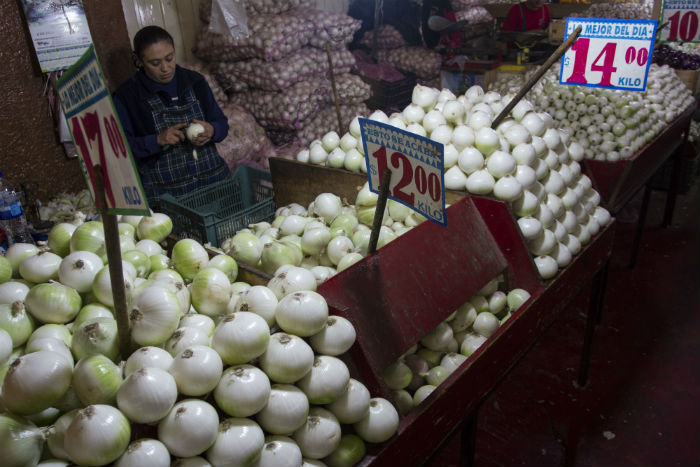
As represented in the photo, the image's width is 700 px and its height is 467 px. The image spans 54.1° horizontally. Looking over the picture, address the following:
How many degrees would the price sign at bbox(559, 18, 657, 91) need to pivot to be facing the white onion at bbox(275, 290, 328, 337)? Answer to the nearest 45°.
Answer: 0° — it already faces it

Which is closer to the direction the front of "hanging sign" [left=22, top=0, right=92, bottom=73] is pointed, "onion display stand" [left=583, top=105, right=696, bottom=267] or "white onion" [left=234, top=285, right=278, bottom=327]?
the white onion

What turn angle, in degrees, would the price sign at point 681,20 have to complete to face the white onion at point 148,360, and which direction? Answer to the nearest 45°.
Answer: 0° — it already faces it

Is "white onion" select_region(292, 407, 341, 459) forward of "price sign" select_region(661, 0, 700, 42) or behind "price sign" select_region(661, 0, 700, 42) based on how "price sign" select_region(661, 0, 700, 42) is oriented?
forward

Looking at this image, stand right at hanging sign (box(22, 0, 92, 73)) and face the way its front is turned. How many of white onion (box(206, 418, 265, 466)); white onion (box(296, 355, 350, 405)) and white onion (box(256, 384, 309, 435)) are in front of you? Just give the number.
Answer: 3

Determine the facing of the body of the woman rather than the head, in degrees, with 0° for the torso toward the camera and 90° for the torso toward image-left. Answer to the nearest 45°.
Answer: approximately 315°

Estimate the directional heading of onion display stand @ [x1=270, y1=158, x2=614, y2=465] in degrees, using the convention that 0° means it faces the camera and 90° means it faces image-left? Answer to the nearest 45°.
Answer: approximately 315°

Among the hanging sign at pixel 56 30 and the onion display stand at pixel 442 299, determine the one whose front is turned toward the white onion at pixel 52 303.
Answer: the hanging sign

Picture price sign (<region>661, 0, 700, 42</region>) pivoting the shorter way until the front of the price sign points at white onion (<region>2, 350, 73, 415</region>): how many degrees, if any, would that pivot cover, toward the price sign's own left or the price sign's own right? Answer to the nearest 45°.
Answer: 0° — it already faces it

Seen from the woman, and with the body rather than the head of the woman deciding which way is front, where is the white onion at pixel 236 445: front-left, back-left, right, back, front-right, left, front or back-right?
front-right
